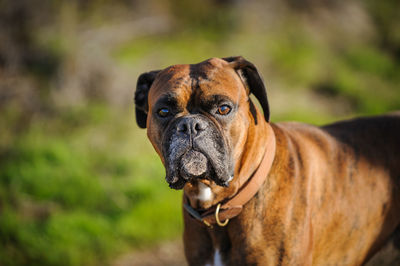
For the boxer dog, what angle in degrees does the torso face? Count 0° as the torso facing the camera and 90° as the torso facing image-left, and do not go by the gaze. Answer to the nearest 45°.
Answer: approximately 45°
